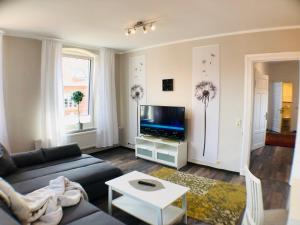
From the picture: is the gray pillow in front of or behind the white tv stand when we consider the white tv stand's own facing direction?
in front

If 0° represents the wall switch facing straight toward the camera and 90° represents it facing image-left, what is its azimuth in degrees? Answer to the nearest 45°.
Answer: approximately 0°

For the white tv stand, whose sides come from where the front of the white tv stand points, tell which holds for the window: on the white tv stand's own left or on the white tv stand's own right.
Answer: on the white tv stand's own right

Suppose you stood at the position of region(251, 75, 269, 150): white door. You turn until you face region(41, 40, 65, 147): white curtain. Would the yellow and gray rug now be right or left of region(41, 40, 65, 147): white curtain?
left

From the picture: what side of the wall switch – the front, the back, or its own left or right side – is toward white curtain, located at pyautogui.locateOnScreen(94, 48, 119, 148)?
right

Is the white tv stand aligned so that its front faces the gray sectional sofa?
yes

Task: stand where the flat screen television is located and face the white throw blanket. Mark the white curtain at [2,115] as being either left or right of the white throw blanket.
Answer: right
